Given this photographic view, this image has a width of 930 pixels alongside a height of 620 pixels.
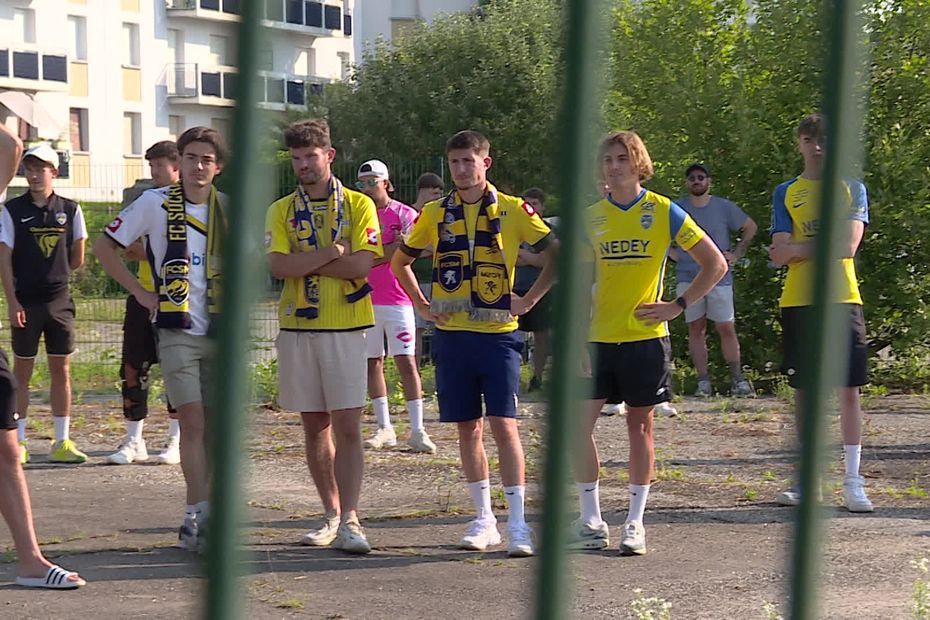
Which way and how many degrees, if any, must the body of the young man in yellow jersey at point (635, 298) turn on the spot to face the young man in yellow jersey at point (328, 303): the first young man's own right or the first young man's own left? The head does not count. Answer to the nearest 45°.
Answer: approximately 45° to the first young man's own right

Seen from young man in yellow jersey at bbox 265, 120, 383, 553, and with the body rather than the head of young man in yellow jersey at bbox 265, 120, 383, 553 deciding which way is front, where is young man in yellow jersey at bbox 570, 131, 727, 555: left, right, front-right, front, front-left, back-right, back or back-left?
left

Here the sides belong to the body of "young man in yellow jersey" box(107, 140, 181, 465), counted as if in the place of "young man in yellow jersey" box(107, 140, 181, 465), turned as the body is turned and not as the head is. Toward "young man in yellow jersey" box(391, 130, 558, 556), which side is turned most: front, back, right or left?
left

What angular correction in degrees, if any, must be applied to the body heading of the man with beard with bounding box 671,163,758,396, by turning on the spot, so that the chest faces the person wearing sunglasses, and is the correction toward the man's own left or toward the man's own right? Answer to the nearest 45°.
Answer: approximately 45° to the man's own right

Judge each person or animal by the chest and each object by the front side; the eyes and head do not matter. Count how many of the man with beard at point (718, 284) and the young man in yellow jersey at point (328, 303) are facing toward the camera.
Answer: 2

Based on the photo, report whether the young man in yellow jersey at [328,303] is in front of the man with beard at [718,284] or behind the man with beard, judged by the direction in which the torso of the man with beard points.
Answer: in front

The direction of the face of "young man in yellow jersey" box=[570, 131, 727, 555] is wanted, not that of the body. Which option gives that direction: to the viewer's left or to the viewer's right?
to the viewer's left

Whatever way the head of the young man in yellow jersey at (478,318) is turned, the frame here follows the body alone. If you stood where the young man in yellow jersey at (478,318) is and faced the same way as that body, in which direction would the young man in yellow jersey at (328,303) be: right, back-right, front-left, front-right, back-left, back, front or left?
right

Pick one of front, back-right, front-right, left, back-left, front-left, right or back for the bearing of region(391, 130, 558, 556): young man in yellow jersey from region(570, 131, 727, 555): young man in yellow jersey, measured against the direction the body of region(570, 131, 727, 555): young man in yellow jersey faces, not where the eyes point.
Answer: front-right

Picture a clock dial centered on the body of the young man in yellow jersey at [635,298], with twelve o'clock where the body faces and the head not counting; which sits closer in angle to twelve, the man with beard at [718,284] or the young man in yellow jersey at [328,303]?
the young man in yellow jersey

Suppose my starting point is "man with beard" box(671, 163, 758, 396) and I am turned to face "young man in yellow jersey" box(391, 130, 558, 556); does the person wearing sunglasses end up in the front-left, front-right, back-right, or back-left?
front-right

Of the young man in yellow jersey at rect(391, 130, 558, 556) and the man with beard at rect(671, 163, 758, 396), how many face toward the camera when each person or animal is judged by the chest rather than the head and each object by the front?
2

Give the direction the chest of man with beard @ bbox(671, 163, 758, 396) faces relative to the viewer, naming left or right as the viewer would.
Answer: facing the viewer

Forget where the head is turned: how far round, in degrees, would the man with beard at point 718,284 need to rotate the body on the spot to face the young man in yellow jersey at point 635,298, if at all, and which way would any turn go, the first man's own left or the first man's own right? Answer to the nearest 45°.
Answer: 0° — they already face them

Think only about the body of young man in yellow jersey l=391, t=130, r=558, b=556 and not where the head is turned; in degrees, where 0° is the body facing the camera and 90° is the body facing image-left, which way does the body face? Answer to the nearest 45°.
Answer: approximately 0°
